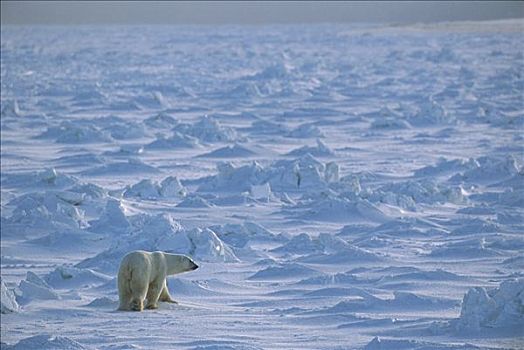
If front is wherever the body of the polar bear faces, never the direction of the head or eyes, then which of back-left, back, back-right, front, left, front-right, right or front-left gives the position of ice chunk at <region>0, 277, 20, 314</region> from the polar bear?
back-left

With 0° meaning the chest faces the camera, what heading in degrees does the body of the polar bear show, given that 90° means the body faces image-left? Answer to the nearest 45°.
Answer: approximately 225°
